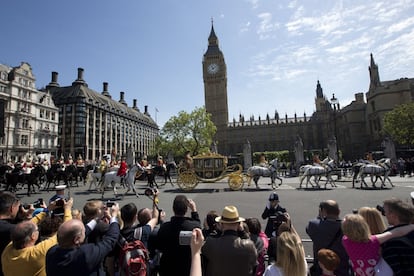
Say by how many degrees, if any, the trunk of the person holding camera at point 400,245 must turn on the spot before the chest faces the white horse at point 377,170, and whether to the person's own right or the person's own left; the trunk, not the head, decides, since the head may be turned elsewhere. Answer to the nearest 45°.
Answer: approximately 45° to the person's own right

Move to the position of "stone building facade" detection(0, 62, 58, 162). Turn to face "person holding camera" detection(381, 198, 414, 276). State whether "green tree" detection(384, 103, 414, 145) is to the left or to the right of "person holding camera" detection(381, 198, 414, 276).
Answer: left

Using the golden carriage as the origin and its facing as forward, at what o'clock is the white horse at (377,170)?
The white horse is roughly at 12 o'clock from the golden carriage.

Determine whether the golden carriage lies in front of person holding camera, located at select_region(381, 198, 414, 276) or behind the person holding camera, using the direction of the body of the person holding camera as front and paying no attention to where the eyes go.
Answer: in front

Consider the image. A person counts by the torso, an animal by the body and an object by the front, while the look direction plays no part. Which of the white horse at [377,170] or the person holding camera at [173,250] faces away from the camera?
the person holding camera

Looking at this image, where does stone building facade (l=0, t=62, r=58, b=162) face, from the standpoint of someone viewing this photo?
facing the viewer and to the right of the viewer

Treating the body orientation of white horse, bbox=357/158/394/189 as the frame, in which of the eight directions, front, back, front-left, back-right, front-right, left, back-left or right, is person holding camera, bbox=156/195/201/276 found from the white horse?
right

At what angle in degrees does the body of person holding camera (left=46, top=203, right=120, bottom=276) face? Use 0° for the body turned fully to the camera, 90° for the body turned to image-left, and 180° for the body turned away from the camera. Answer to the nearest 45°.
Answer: approximately 225°

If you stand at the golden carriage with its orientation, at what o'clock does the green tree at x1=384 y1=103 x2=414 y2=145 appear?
The green tree is roughly at 11 o'clock from the golden carriage.

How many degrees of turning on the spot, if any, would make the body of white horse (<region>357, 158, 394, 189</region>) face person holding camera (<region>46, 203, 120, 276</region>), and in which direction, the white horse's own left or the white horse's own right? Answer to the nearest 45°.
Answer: approximately 90° to the white horse's own right

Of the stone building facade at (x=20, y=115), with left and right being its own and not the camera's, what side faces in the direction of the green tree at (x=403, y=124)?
front

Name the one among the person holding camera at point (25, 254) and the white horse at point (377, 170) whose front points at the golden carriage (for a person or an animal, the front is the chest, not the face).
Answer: the person holding camera

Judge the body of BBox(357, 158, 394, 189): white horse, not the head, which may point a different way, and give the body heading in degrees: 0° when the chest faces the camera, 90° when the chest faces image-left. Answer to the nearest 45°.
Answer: approximately 270°

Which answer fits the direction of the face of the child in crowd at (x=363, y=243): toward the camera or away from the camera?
away from the camera

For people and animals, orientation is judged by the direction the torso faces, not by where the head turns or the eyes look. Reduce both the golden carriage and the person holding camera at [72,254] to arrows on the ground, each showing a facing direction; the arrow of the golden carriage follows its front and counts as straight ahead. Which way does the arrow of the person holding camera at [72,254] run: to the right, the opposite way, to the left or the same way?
to the left

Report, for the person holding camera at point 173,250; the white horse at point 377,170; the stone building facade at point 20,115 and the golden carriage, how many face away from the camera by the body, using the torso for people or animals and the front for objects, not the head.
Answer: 1

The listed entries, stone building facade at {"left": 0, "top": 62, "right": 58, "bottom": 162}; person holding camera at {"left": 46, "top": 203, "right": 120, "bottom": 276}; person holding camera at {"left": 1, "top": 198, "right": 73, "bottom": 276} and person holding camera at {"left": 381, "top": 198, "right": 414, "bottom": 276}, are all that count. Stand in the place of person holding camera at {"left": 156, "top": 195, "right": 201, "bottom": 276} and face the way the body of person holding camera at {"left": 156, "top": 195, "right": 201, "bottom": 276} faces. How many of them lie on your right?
1

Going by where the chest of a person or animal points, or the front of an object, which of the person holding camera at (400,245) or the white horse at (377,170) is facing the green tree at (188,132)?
the person holding camera

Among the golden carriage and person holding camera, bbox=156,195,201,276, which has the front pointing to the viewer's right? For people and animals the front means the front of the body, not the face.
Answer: the golden carriage

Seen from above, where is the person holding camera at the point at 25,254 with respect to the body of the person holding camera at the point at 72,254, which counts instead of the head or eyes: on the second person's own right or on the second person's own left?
on the second person's own left

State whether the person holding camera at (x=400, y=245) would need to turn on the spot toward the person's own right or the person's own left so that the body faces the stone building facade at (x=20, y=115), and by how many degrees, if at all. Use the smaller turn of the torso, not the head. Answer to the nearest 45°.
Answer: approximately 45° to the person's own left

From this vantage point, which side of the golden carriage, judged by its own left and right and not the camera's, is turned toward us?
right

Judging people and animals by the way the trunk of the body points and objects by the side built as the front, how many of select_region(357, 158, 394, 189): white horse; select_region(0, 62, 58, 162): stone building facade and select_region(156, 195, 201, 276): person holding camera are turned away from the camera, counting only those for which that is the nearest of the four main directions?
1

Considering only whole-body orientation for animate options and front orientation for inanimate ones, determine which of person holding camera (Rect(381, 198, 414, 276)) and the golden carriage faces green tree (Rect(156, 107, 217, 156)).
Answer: the person holding camera
